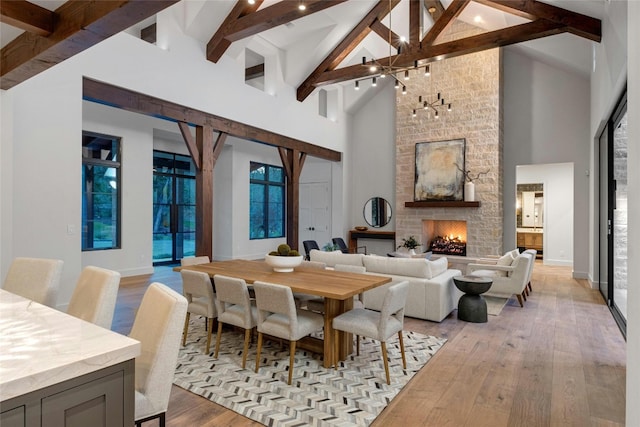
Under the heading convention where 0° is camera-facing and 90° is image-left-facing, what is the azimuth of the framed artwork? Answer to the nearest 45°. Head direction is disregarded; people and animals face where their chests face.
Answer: approximately 0°

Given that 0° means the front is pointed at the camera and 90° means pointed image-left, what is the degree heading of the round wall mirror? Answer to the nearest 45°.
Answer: approximately 0°

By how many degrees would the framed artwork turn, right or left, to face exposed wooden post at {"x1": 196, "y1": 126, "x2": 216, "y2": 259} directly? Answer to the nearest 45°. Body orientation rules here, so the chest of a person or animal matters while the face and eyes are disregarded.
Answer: approximately 45° to its right

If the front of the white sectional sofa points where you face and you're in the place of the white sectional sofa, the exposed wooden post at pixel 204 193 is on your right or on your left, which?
on your left

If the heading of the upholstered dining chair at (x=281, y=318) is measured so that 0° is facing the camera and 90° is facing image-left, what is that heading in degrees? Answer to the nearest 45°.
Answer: approximately 225°

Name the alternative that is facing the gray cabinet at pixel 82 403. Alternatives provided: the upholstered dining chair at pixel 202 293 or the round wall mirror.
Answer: the round wall mirror

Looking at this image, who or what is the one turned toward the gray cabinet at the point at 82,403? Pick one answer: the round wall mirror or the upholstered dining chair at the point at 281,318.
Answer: the round wall mirror

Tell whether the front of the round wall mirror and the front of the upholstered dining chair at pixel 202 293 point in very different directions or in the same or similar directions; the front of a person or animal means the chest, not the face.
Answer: very different directions
